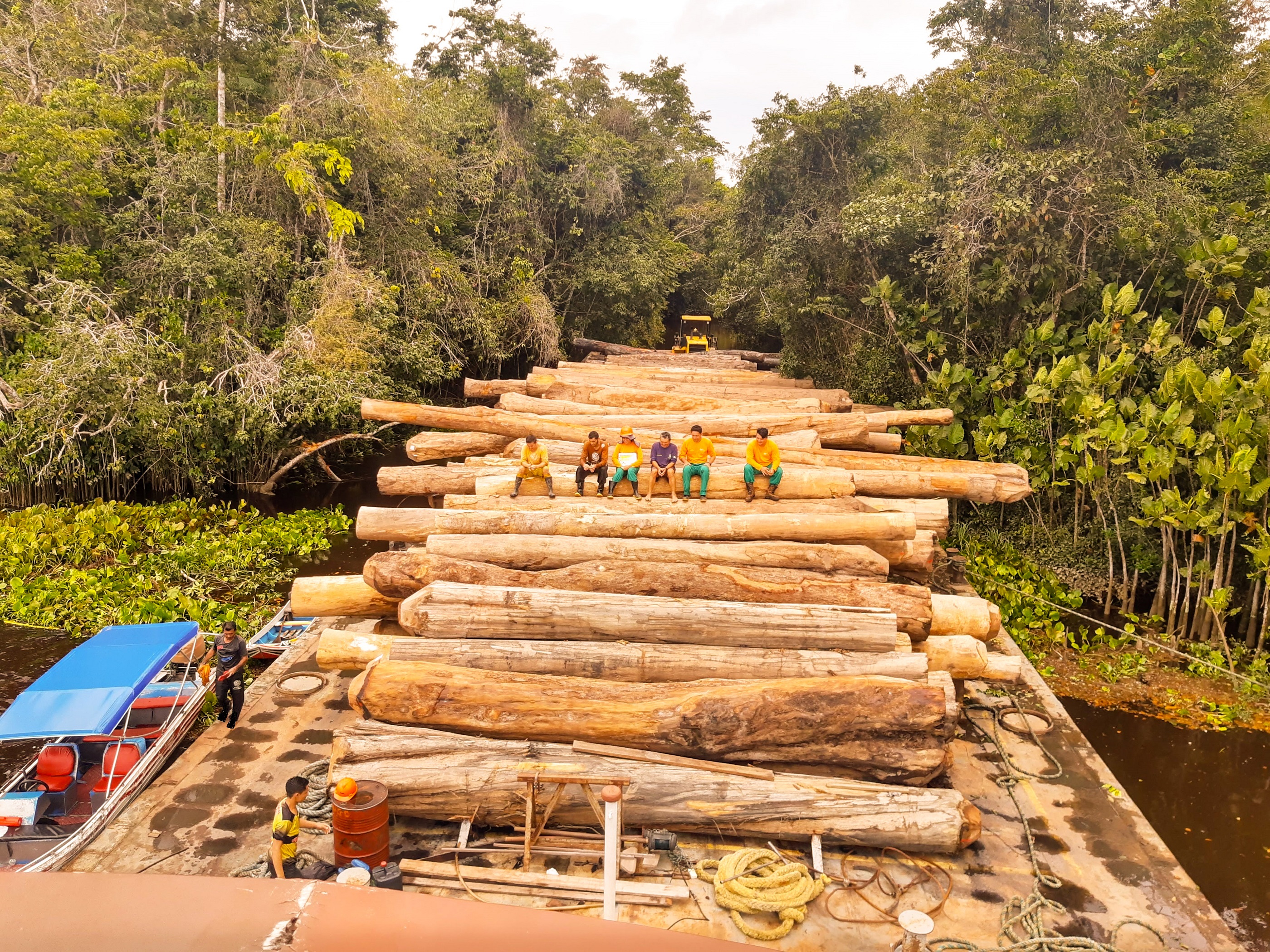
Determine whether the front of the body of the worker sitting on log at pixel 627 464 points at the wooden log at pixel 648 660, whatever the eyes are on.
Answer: yes

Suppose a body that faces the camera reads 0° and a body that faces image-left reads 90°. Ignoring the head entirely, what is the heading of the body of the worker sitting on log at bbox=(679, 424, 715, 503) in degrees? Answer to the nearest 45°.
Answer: approximately 0°

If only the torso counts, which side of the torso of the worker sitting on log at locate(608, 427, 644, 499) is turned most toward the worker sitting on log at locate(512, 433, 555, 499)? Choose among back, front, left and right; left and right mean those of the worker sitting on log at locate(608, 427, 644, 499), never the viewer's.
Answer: right

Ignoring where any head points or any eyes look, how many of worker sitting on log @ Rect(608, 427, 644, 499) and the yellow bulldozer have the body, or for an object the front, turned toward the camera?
2

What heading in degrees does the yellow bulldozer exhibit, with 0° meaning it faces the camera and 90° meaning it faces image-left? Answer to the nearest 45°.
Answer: approximately 0°
